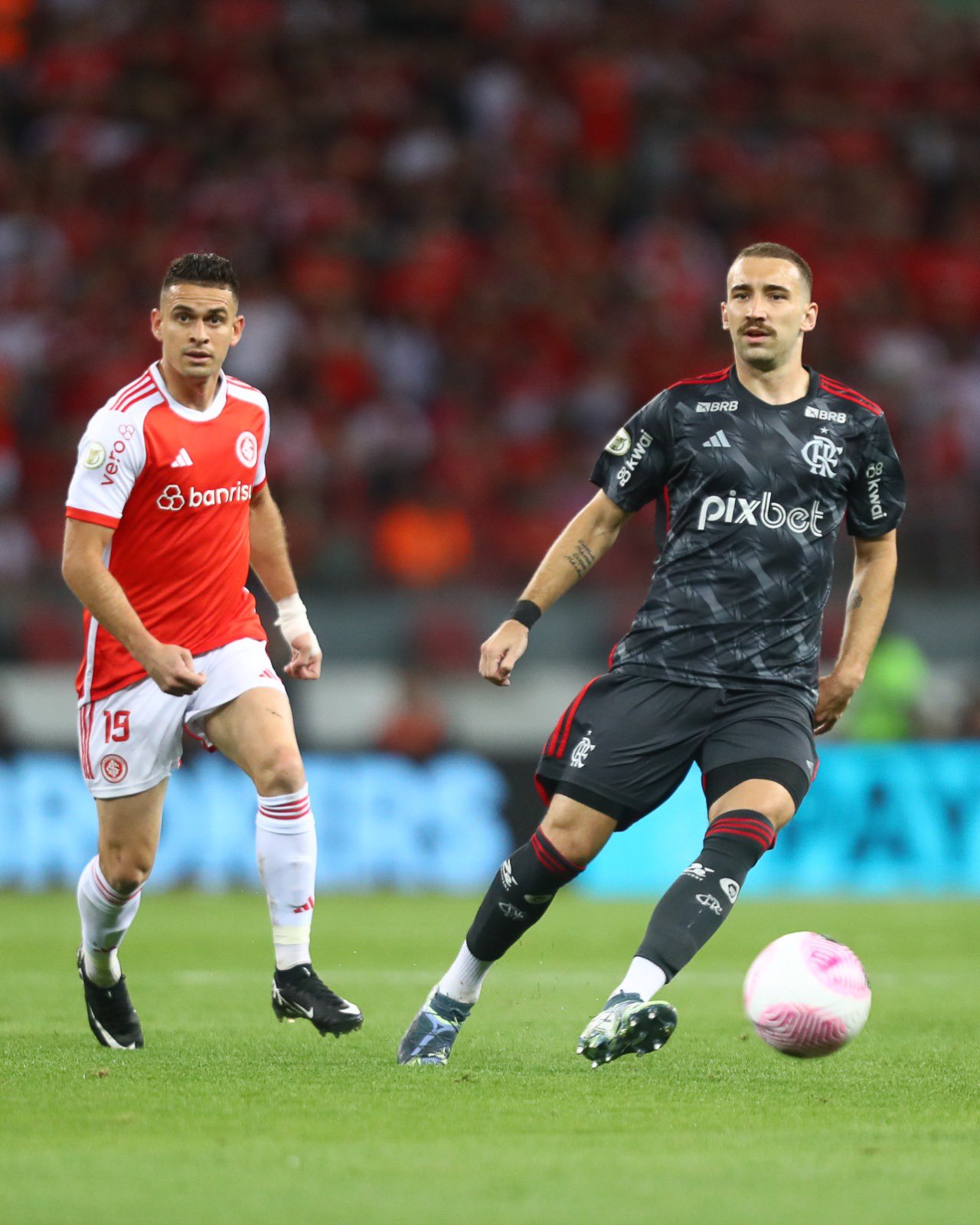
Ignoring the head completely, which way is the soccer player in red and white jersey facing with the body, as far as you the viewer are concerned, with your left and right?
facing the viewer and to the right of the viewer

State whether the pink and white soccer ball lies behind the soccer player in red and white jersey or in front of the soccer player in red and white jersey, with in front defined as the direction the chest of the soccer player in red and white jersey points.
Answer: in front

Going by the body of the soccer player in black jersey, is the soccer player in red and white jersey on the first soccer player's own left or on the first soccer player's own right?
on the first soccer player's own right

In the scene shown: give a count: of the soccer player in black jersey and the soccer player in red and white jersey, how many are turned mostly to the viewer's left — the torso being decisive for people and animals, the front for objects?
0

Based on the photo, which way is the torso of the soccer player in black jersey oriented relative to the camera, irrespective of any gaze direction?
toward the camera

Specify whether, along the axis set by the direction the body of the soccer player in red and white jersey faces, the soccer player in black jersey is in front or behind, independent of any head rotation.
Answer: in front
